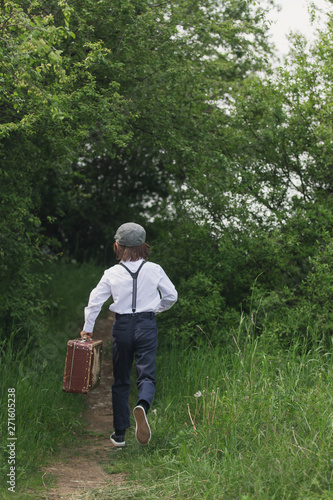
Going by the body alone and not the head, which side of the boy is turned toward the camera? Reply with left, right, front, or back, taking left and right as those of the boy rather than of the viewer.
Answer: back
